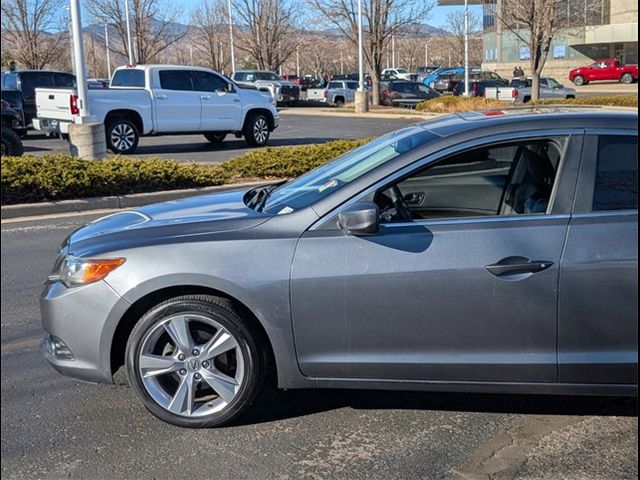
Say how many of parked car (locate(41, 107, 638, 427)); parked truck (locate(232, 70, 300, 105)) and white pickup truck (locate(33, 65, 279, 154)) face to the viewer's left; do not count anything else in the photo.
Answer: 1

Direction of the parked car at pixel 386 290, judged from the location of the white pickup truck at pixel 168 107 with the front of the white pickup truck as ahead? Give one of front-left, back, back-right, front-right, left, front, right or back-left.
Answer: back-right

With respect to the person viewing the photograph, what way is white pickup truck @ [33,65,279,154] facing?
facing away from the viewer and to the right of the viewer

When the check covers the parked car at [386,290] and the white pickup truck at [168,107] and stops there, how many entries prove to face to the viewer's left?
1

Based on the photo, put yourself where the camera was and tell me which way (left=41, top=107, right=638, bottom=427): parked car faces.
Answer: facing to the left of the viewer

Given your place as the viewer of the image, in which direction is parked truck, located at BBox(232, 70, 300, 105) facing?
facing the viewer and to the right of the viewer

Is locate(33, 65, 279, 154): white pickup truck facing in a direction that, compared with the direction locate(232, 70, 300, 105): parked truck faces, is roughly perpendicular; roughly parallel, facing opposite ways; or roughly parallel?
roughly perpendicular

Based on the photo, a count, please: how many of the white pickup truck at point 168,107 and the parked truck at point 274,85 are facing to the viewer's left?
0

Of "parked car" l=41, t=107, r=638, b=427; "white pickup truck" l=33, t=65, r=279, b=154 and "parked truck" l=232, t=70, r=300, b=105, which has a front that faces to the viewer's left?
"parked car" l=41, t=107, r=638, b=427

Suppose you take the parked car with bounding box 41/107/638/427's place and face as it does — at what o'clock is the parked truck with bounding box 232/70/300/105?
the parked truck with bounding box 232/70/300/105 is roughly at 3 o'clock from the parked car with bounding box 41/107/638/427.

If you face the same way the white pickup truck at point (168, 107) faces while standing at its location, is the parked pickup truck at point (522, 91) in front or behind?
in front

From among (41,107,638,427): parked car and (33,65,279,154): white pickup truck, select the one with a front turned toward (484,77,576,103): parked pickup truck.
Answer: the white pickup truck

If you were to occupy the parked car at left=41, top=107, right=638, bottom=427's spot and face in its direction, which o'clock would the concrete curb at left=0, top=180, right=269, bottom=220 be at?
The concrete curb is roughly at 2 o'clock from the parked car.
